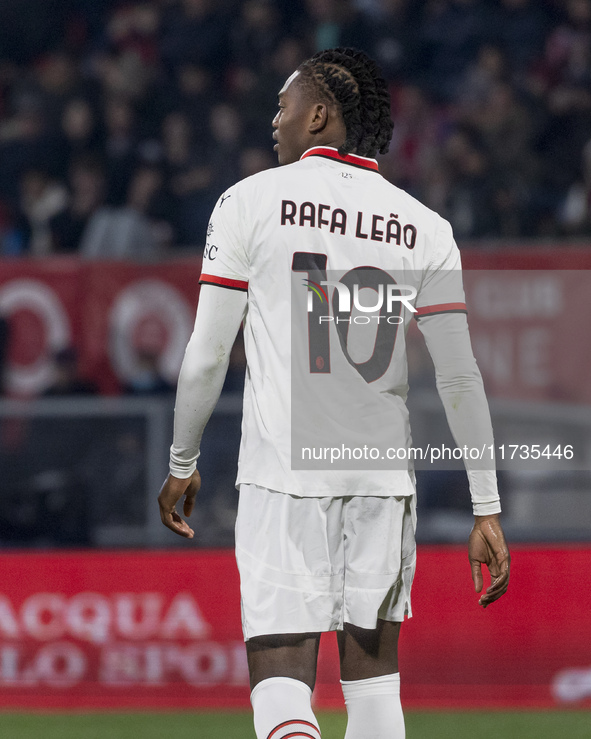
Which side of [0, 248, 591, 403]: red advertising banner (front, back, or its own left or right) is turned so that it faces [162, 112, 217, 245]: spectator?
back

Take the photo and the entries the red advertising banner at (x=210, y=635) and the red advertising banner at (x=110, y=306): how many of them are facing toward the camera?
2

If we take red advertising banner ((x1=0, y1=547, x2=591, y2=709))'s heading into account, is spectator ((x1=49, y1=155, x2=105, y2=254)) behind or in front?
behind

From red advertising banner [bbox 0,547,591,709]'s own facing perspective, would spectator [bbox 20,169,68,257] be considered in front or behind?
behind

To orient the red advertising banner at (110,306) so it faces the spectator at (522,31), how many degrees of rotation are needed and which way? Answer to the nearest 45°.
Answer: approximately 135° to its left

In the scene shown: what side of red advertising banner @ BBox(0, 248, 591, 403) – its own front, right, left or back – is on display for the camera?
front

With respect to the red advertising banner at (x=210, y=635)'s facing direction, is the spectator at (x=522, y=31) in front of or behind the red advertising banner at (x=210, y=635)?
behind

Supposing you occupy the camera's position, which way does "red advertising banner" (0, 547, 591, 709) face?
facing the viewer

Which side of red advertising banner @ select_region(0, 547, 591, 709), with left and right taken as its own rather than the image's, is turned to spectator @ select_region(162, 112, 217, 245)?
back
